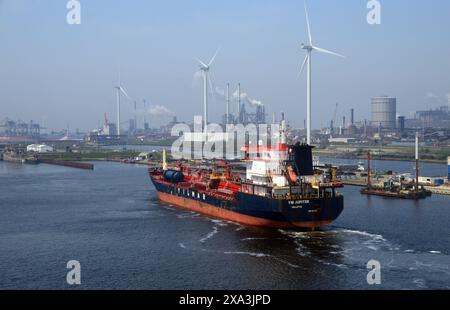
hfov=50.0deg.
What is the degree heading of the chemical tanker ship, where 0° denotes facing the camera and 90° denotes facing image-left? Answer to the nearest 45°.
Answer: approximately 135°
